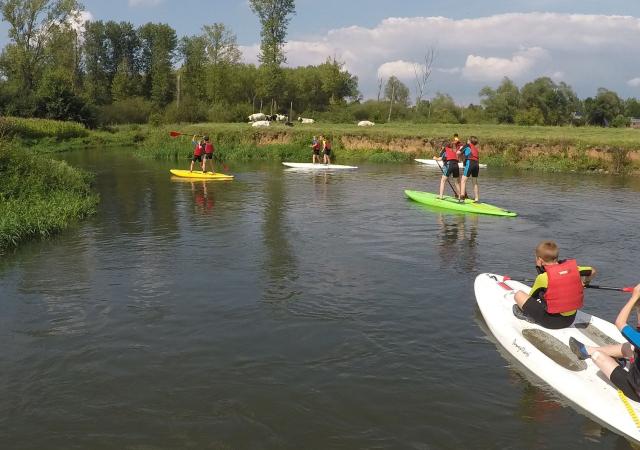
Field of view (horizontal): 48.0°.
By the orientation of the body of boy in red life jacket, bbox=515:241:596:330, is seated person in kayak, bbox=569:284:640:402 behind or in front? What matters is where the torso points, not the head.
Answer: behind

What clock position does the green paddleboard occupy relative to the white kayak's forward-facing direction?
The green paddleboard is roughly at 1 o'clock from the white kayak.

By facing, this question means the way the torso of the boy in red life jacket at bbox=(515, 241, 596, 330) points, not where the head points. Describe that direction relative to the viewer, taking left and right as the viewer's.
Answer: facing away from the viewer and to the left of the viewer

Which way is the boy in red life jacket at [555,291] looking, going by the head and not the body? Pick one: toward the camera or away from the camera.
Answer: away from the camera

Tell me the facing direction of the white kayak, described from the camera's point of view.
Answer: facing away from the viewer and to the left of the viewer
